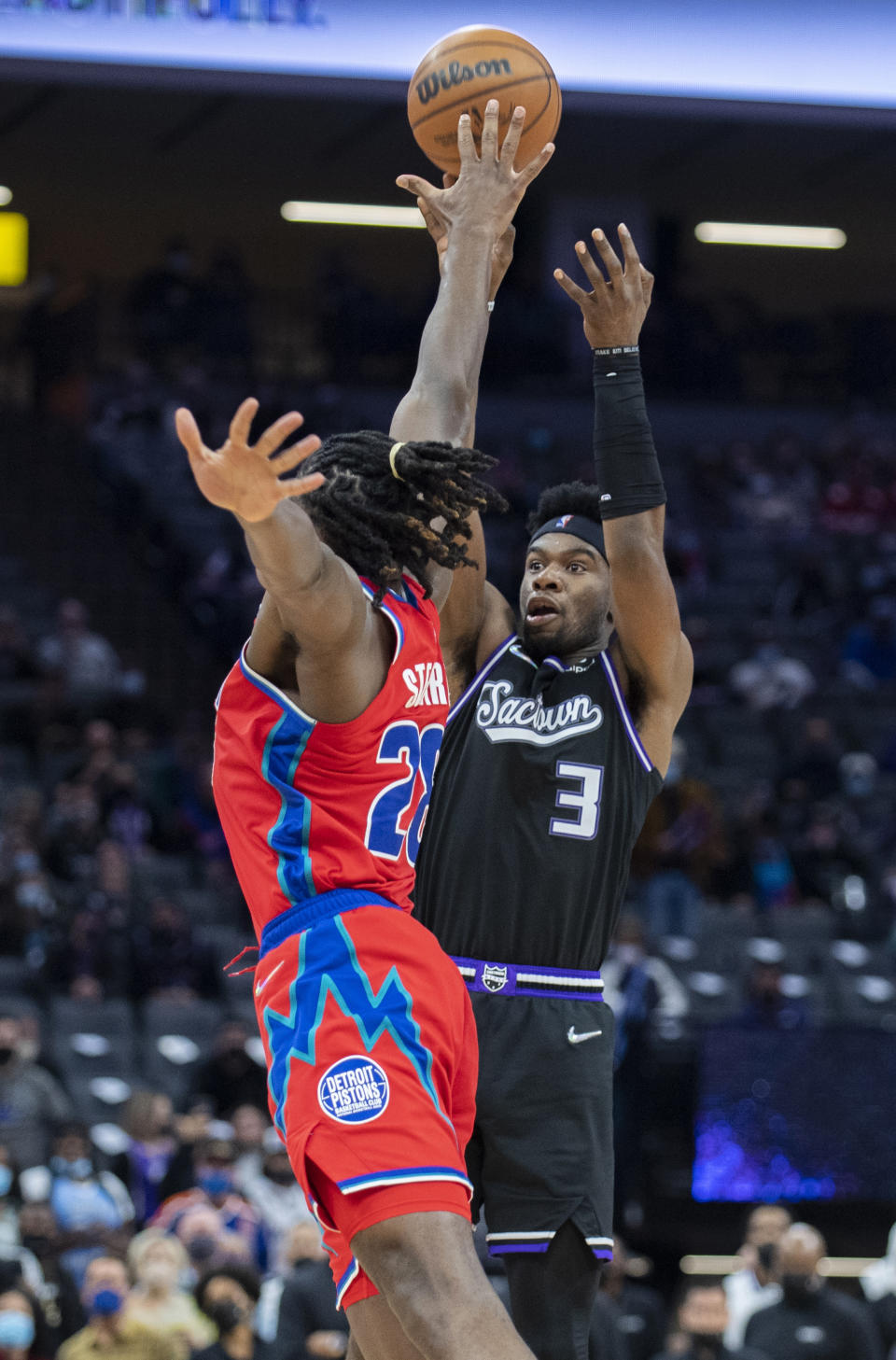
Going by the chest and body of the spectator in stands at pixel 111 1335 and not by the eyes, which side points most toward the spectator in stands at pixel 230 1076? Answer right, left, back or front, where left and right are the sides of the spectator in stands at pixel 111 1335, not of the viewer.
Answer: back

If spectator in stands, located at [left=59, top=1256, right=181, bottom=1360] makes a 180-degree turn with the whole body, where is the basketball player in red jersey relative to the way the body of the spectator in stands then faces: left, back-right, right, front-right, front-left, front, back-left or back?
back

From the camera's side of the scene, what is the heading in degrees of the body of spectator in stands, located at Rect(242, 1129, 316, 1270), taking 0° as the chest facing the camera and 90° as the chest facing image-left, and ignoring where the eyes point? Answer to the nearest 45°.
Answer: approximately 0°

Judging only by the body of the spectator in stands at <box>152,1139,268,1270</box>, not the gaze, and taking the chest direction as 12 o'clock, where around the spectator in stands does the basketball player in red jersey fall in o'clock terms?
The basketball player in red jersey is roughly at 12 o'clock from the spectator in stands.

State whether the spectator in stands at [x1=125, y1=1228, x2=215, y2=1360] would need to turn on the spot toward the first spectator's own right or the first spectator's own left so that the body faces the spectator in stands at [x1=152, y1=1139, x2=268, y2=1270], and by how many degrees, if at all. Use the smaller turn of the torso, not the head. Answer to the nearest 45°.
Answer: approximately 180°

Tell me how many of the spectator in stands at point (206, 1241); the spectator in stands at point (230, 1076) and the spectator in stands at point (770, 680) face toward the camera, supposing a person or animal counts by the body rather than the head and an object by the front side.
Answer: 3

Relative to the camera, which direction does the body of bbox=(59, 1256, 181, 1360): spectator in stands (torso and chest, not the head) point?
toward the camera

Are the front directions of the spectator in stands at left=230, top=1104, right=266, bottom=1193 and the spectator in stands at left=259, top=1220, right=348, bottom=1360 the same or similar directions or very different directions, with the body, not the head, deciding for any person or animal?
same or similar directions

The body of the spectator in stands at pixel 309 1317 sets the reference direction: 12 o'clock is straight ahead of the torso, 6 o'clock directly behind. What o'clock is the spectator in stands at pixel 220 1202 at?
the spectator in stands at pixel 220 1202 is roughly at 5 o'clock from the spectator in stands at pixel 309 1317.

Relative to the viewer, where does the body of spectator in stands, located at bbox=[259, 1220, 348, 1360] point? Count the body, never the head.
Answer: toward the camera

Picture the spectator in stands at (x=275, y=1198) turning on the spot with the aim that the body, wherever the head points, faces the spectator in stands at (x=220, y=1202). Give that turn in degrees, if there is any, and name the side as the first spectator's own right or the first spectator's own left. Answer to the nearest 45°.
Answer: approximately 45° to the first spectator's own right

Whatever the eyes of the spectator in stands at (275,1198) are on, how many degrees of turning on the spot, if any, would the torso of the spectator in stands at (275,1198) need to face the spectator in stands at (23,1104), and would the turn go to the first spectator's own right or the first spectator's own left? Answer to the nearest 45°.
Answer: approximately 90° to the first spectator's own right

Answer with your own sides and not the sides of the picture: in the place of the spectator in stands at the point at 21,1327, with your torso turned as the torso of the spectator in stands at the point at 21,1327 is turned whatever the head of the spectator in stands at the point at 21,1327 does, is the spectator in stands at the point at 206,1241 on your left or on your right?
on your left

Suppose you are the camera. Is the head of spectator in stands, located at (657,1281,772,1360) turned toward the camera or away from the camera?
toward the camera

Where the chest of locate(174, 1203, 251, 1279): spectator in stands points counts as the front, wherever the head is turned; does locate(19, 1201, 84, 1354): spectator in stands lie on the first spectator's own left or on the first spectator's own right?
on the first spectator's own right

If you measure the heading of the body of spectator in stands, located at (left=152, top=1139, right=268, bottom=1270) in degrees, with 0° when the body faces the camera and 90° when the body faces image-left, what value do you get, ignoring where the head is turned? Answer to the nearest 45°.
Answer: approximately 0°

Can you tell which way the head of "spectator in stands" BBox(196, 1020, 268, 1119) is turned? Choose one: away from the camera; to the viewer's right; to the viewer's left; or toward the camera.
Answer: toward the camera

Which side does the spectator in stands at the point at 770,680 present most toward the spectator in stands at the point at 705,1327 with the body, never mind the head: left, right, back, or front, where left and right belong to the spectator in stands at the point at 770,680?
front

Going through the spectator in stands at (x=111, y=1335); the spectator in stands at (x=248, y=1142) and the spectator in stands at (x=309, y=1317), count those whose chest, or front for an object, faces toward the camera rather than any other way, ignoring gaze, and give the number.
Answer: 3
